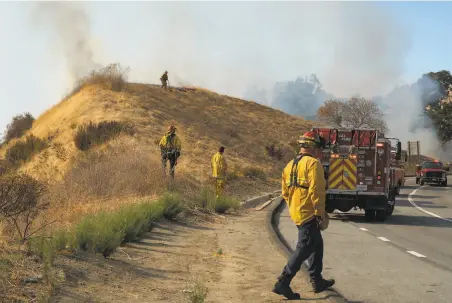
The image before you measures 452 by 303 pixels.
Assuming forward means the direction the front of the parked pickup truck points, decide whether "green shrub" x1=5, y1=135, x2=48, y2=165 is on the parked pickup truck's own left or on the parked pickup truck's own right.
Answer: on the parked pickup truck's own right

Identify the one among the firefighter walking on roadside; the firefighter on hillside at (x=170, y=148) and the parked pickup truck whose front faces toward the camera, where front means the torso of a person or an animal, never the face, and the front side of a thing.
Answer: the parked pickup truck

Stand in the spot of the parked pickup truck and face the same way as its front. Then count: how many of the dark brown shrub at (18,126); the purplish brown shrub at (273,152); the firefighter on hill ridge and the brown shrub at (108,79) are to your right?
4

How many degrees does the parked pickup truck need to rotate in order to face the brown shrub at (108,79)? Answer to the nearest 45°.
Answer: approximately 90° to its right

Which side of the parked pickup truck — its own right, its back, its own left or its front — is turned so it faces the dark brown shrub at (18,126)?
right

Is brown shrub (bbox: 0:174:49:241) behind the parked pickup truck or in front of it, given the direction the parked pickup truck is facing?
in front

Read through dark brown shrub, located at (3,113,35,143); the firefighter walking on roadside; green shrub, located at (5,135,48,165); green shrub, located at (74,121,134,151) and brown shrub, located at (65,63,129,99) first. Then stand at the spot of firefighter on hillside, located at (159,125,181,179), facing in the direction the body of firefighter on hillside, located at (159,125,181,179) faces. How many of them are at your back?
1

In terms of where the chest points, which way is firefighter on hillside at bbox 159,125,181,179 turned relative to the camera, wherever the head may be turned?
away from the camera

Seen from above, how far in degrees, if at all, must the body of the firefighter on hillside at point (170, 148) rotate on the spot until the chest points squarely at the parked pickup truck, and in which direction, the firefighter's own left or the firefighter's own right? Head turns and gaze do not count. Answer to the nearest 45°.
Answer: approximately 45° to the firefighter's own right

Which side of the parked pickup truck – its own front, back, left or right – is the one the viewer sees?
front

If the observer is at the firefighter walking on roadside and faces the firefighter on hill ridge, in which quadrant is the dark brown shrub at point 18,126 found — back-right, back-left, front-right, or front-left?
front-left
